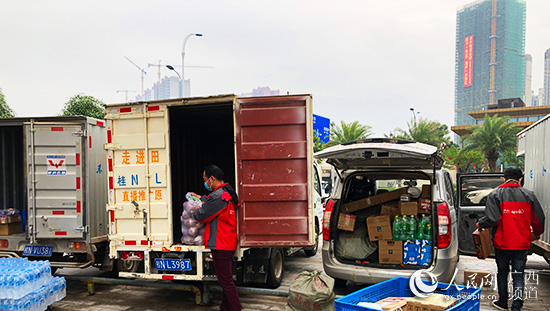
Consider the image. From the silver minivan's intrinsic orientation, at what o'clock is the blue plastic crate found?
The blue plastic crate is roughly at 6 o'clock from the silver minivan.

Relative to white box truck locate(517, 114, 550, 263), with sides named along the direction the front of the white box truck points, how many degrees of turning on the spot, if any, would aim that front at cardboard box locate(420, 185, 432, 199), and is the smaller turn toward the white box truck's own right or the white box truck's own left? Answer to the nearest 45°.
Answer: approximately 90° to the white box truck's own left

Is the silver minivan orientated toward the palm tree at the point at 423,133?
yes

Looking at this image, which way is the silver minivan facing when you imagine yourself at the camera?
facing away from the viewer

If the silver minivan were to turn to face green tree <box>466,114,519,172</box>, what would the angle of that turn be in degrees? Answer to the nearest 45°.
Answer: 0° — it already faces it

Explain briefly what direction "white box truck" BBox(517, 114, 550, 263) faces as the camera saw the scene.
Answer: facing away from the viewer and to the left of the viewer

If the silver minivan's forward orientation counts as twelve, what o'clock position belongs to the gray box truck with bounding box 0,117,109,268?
The gray box truck is roughly at 9 o'clock from the silver minivan.

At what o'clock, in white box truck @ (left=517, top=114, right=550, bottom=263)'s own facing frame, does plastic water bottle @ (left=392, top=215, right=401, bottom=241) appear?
The plastic water bottle is roughly at 9 o'clock from the white box truck.
